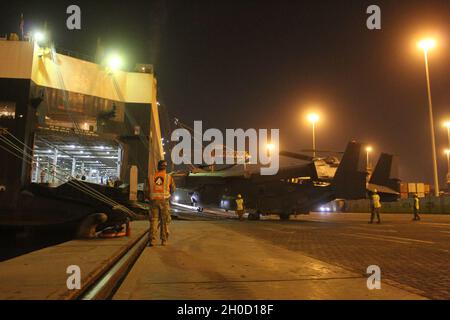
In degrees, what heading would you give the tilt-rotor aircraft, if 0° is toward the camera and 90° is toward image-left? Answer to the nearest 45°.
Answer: approximately 135°

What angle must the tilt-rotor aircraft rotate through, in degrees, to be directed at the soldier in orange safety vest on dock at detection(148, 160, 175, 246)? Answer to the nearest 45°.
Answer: approximately 135° to its left
